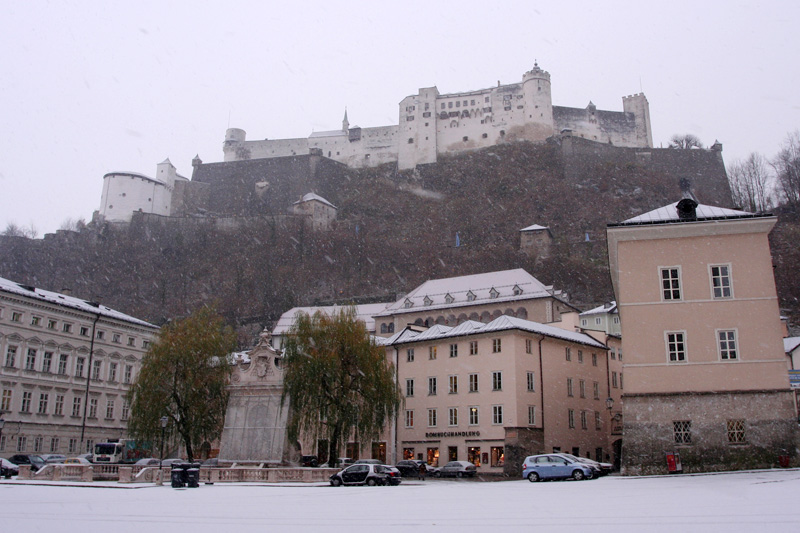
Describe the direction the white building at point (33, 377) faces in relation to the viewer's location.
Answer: facing the viewer and to the right of the viewer

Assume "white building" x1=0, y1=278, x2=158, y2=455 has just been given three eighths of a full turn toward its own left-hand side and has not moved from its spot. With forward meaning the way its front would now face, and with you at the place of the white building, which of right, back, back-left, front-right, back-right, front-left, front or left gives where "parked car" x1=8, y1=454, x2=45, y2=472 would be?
back

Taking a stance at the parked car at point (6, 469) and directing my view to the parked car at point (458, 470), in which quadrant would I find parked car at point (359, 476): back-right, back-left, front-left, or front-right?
front-right

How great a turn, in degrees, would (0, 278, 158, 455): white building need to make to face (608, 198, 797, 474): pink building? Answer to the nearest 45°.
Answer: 0° — it already faces it

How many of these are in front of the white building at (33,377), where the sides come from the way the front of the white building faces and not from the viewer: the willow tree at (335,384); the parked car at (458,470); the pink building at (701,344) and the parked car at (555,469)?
4

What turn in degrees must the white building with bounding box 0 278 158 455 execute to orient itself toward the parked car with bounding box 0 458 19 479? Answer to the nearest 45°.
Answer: approximately 45° to its right

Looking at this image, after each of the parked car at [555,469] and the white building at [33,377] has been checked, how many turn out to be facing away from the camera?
0

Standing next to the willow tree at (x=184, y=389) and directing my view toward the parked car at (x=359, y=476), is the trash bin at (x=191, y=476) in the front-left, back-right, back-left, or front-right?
front-right

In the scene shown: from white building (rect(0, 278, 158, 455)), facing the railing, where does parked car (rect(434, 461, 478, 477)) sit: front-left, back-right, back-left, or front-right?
front-left
